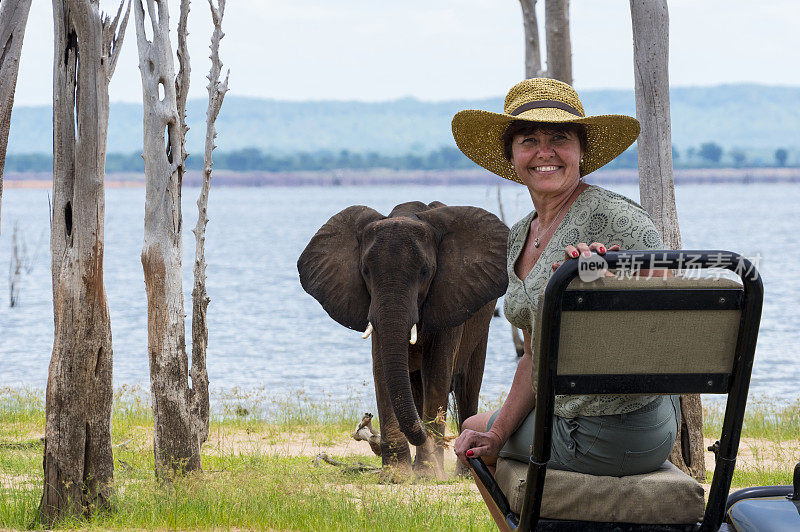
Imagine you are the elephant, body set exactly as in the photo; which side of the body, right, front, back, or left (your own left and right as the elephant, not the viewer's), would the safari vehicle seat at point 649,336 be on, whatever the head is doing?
front

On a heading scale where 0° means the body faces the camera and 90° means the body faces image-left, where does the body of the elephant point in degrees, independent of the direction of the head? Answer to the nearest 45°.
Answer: approximately 0°

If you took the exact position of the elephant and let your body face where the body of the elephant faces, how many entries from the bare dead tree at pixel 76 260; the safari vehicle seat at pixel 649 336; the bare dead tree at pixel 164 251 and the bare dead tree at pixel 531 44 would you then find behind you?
1

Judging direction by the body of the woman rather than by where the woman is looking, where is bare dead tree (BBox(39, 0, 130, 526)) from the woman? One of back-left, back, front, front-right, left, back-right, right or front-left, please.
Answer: right

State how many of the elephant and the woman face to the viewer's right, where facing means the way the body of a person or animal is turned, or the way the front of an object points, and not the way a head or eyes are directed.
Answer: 0

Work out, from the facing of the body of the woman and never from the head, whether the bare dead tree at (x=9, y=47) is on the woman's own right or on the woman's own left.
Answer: on the woman's own right

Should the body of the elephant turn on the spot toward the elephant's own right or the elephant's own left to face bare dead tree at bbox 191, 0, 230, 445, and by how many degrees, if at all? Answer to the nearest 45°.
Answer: approximately 135° to the elephant's own right

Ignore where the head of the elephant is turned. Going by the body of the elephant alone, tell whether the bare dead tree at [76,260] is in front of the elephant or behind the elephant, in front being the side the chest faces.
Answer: in front

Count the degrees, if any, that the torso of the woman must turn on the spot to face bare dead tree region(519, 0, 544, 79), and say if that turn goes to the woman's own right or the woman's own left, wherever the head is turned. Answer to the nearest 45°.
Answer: approximately 135° to the woman's own right

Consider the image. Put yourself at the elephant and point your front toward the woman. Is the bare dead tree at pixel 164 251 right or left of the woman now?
right

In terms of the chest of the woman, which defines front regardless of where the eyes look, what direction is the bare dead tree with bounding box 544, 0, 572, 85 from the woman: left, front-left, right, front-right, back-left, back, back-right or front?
back-right

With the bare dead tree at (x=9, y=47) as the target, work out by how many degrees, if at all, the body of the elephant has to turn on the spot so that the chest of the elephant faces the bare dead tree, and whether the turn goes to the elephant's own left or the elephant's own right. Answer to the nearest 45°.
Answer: approximately 45° to the elephant's own right
